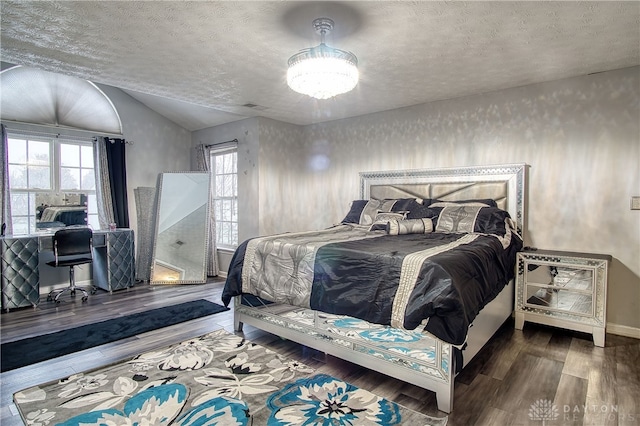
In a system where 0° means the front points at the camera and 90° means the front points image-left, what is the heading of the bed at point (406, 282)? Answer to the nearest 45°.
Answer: approximately 45°

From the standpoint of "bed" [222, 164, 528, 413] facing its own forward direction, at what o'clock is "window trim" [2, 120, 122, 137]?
The window trim is roughly at 2 o'clock from the bed.

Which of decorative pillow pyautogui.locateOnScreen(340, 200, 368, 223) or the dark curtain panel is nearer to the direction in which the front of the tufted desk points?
the decorative pillow

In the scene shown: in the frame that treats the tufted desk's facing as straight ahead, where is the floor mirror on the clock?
The floor mirror is roughly at 10 o'clock from the tufted desk.

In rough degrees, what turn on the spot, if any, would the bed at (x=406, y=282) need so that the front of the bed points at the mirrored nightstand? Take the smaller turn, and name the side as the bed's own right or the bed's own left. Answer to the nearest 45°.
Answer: approximately 180°
